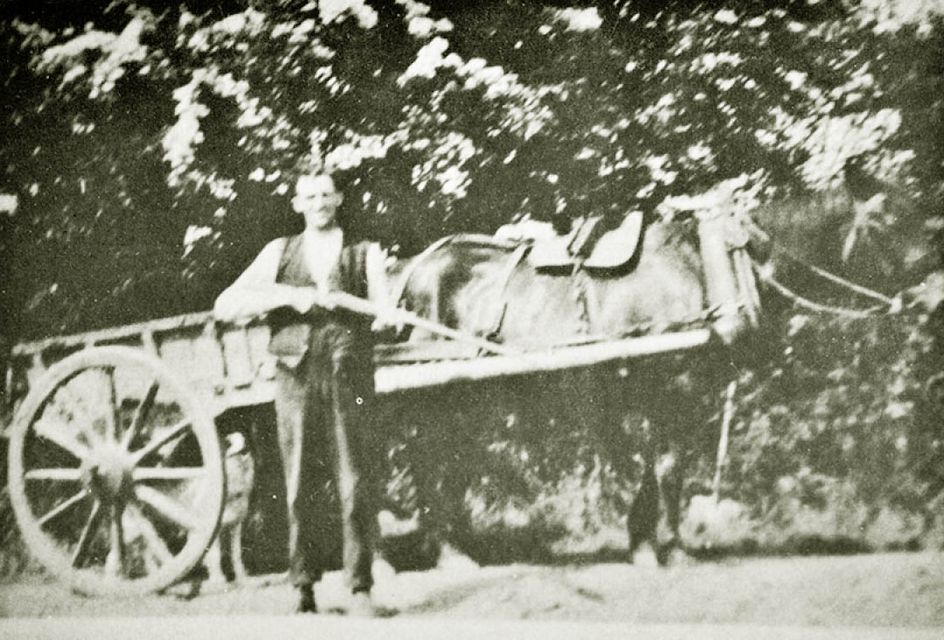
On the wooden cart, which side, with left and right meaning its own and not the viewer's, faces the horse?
front

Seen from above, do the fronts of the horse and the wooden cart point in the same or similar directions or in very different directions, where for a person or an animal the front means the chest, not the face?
same or similar directions

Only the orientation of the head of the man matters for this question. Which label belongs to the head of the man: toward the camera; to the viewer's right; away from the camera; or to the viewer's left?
toward the camera

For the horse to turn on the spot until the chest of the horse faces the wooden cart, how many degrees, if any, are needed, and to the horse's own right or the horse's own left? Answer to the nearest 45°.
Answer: approximately 180°

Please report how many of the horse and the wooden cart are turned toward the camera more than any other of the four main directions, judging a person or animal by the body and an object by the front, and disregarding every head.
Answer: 0

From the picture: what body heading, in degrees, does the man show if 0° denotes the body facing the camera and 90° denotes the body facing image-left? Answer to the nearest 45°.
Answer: approximately 0°

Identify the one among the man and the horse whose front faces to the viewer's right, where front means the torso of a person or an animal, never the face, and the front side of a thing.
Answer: the horse

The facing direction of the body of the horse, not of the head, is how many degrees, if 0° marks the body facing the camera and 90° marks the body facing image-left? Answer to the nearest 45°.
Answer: approximately 270°

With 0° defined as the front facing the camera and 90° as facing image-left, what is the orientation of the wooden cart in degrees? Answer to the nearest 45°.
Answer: approximately 270°

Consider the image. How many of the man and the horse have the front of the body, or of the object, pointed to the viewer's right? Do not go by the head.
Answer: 1

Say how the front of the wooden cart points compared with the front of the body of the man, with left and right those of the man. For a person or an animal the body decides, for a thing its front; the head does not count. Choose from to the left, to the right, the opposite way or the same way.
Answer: to the left

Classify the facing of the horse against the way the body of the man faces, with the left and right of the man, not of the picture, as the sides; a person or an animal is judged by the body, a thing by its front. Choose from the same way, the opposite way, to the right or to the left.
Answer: to the left
